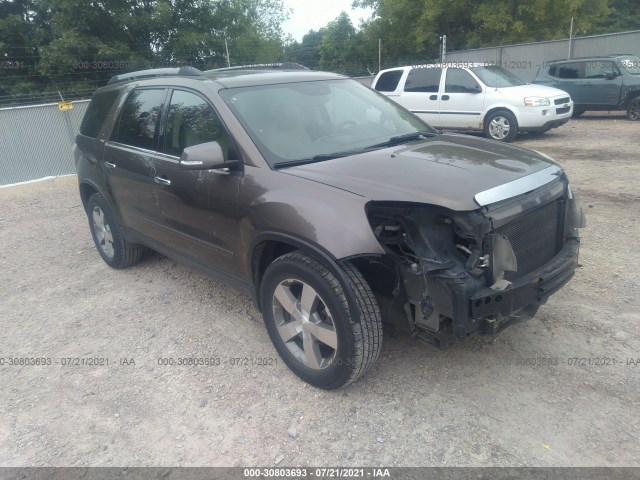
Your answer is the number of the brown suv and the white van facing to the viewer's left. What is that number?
0

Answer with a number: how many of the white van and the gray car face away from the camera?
0

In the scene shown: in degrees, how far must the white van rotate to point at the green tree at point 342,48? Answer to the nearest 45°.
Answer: approximately 135° to its left

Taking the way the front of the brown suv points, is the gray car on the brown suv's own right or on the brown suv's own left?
on the brown suv's own left

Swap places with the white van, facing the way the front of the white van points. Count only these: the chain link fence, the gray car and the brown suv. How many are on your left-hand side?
1

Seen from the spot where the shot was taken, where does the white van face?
facing the viewer and to the right of the viewer

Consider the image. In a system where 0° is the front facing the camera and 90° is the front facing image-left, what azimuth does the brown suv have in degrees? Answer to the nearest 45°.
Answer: approximately 315°

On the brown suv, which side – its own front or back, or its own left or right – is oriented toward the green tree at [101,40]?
back
